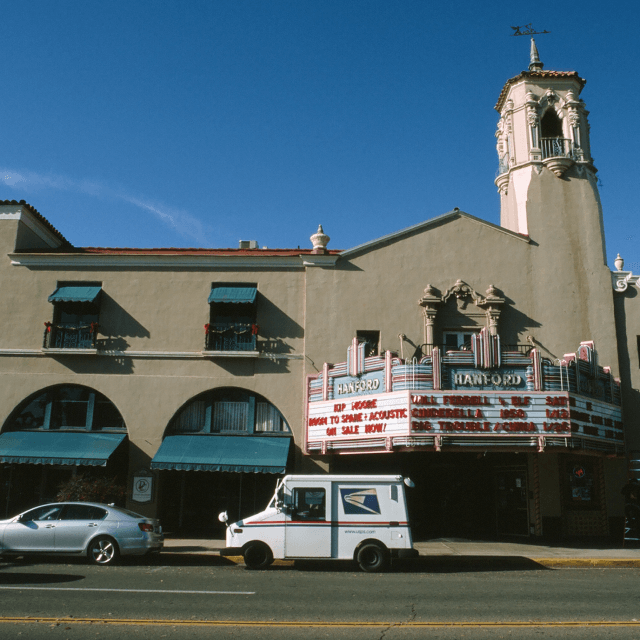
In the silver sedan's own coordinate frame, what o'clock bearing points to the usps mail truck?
The usps mail truck is roughly at 7 o'clock from the silver sedan.

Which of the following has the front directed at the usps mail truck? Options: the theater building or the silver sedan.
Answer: the theater building

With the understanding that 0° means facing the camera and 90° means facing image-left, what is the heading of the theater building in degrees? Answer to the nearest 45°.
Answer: approximately 0°

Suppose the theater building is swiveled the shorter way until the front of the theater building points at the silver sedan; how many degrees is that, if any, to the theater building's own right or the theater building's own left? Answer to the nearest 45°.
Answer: approximately 45° to the theater building's own right

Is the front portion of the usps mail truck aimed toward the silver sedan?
yes

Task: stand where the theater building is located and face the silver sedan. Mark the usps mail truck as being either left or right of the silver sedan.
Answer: left

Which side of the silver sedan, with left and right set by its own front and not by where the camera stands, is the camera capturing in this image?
left

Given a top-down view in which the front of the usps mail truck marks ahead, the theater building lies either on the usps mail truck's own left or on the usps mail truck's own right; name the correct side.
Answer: on the usps mail truck's own right

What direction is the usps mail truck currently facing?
to the viewer's left

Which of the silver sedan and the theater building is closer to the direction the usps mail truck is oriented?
the silver sedan
